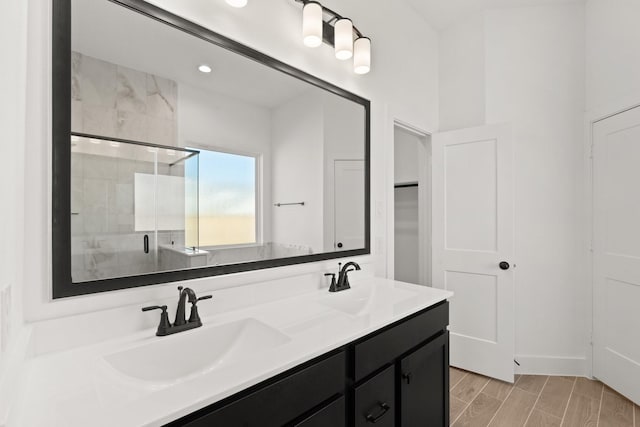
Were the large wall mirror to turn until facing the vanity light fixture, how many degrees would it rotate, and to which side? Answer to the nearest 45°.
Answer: approximately 45° to its left

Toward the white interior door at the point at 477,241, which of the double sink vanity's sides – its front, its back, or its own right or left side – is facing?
left

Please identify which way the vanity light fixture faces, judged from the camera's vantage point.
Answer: facing the viewer and to the right of the viewer

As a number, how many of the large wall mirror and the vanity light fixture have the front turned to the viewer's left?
0

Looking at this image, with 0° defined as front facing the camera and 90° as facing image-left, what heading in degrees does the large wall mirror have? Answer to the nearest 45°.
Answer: approximately 315°

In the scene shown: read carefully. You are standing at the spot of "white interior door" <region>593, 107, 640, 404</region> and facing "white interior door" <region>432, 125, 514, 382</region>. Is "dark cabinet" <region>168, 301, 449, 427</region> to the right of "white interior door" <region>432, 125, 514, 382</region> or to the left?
left

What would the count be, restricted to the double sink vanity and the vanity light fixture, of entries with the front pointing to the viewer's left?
0

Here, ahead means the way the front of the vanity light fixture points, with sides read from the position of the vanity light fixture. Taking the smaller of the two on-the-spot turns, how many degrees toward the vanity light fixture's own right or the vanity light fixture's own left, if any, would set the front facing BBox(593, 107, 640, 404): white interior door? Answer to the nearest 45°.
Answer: approximately 45° to the vanity light fixture's own left

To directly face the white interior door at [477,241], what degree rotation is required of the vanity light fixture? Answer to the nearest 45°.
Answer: approximately 90° to its left

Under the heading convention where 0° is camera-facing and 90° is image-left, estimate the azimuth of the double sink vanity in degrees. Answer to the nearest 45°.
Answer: approximately 315°
